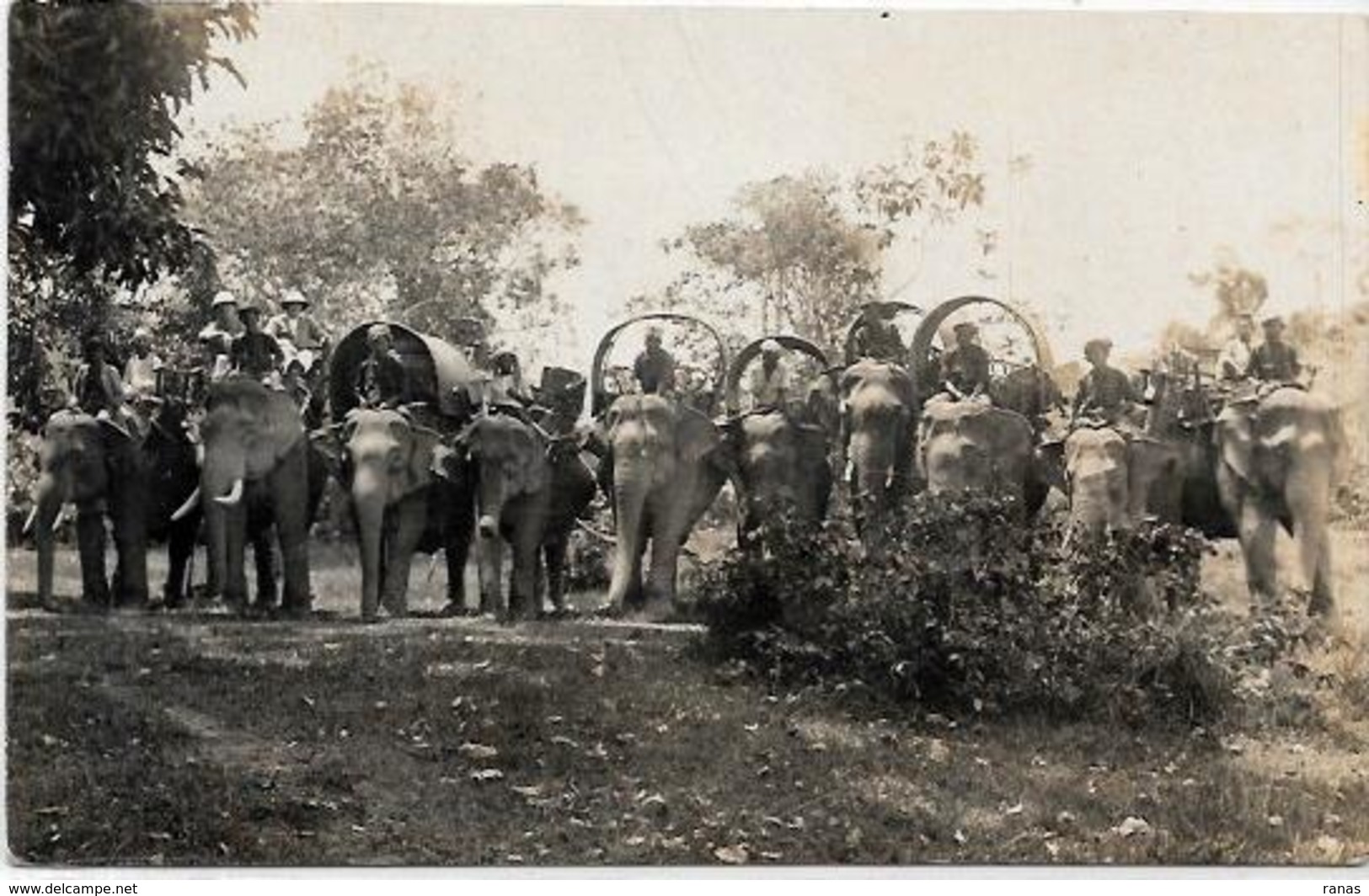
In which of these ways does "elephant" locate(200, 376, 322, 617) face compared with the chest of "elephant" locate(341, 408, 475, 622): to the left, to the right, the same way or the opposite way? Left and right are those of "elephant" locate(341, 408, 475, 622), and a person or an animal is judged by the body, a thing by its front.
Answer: the same way

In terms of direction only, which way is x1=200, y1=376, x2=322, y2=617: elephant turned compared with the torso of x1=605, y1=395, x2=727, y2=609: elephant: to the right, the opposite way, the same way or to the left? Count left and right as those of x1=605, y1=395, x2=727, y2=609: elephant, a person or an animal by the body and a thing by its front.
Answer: the same way

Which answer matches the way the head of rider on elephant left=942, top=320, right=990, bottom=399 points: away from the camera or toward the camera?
toward the camera

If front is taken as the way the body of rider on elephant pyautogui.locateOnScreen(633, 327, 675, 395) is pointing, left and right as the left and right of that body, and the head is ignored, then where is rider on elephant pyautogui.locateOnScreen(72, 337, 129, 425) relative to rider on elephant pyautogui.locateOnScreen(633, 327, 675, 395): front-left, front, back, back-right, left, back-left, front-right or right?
right

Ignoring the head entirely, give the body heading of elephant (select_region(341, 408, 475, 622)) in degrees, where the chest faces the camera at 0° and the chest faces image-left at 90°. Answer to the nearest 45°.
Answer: approximately 45°

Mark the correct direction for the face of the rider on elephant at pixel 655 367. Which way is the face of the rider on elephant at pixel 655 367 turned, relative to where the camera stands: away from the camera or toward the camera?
toward the camera

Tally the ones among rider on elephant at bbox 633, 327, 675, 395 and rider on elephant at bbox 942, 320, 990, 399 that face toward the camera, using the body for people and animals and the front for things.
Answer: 2

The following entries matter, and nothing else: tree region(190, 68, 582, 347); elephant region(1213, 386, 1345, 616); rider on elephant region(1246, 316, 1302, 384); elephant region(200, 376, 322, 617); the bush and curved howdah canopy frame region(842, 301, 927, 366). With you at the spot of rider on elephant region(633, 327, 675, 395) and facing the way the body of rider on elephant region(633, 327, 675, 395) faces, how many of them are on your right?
2

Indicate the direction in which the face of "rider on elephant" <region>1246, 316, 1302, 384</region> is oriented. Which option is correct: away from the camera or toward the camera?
toward the camera

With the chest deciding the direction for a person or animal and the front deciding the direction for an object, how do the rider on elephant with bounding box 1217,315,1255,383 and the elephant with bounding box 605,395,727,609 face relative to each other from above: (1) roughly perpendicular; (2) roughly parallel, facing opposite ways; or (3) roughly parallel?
roughly parallel

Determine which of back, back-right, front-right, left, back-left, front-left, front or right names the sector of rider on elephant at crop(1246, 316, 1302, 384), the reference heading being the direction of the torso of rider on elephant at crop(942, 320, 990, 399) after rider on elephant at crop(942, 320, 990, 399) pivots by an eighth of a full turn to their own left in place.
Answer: front-left

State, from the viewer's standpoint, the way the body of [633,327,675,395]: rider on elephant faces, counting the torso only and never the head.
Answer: toward the camera

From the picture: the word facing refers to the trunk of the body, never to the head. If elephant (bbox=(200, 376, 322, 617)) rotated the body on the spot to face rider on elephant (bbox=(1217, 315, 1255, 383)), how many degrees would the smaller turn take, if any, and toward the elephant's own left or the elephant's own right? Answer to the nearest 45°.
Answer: approximately 135° to the elephant's own left

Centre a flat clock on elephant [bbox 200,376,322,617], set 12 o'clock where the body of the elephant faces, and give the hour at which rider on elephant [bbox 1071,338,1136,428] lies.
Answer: The rider on elephant is roughly at 8 o'clock from the elephant.

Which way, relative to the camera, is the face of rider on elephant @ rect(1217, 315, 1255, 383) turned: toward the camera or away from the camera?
toward the camera

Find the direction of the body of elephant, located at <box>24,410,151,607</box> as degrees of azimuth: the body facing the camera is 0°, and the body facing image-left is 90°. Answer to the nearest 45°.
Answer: approximately 45°

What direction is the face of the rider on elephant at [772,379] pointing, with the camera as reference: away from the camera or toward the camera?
toward the camera

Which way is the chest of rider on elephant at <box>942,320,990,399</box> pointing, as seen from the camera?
toward the camera
